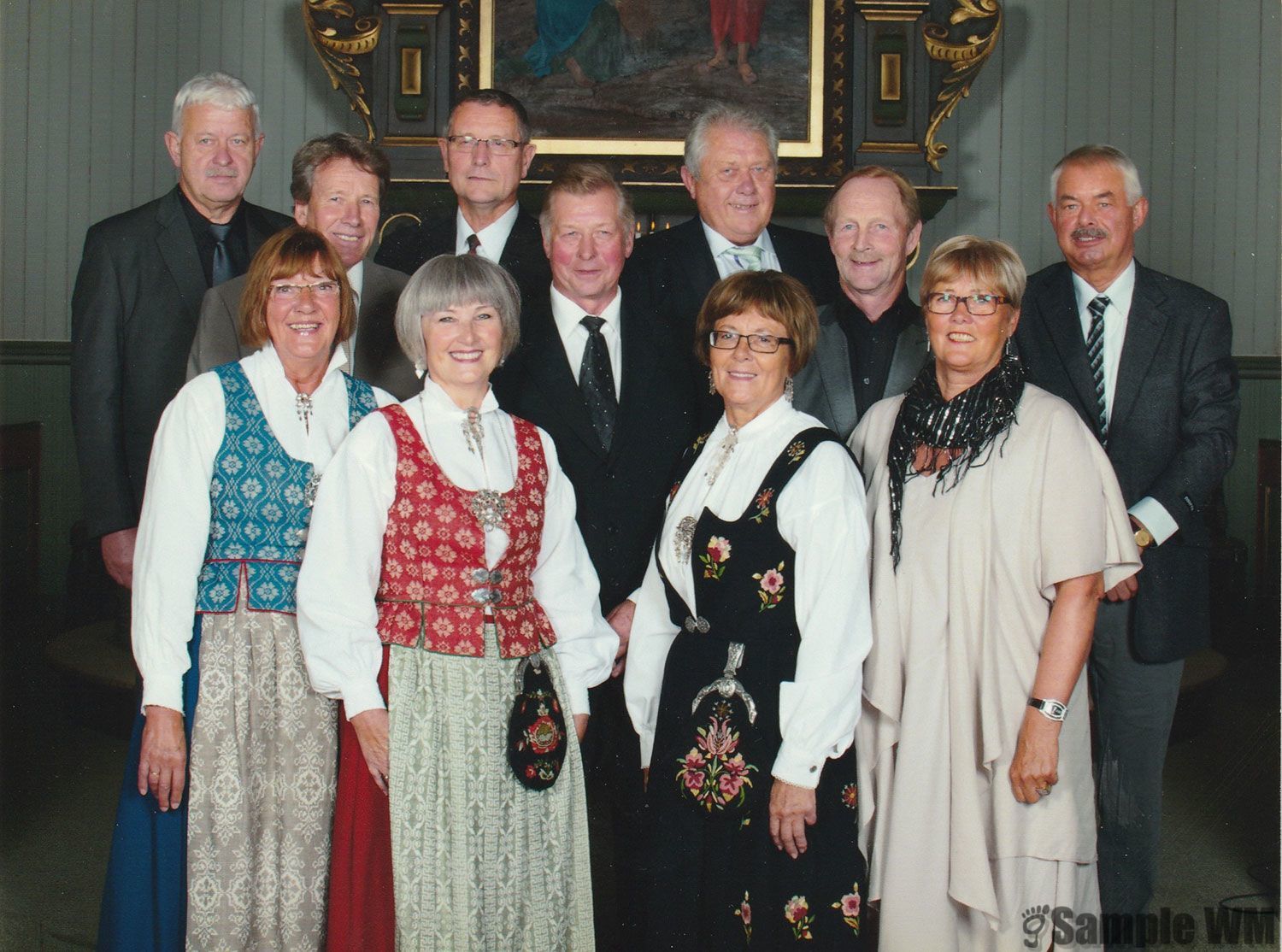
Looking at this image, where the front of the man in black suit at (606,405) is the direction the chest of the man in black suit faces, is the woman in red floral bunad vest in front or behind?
in front

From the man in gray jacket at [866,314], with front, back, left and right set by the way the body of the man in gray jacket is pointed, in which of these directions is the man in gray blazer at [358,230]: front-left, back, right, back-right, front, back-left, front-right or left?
right

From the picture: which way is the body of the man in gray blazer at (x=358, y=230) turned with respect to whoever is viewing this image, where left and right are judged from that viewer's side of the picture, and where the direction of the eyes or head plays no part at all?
facing the viewer and to the right of the viewer

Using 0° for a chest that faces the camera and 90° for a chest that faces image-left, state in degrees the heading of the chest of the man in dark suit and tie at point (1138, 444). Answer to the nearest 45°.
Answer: approximately 45°

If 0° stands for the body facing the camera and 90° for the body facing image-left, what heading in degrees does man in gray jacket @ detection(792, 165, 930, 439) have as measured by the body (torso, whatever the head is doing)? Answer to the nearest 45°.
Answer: approximately 0°

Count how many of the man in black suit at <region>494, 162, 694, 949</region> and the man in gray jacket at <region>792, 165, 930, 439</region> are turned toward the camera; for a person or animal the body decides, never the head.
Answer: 2

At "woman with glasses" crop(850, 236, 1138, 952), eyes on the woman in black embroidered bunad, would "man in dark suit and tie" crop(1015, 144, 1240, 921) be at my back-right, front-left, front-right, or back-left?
back-right

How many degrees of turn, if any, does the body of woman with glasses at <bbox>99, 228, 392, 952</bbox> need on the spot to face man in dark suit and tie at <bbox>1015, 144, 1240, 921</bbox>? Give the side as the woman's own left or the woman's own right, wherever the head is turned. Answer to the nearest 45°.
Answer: approximately 45° to the woman's own left
